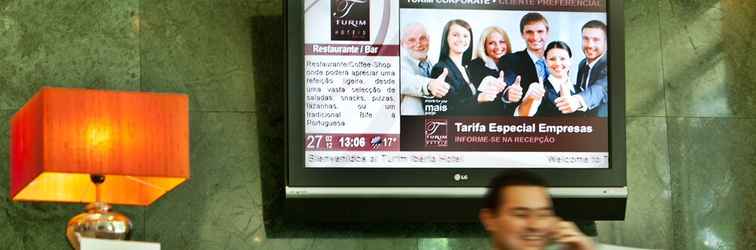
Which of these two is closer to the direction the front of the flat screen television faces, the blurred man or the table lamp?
the blurred man

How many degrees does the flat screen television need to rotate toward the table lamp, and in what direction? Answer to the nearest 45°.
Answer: approximately 45° to its right

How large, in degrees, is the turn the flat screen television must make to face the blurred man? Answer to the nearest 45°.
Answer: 0° — it already faces them
